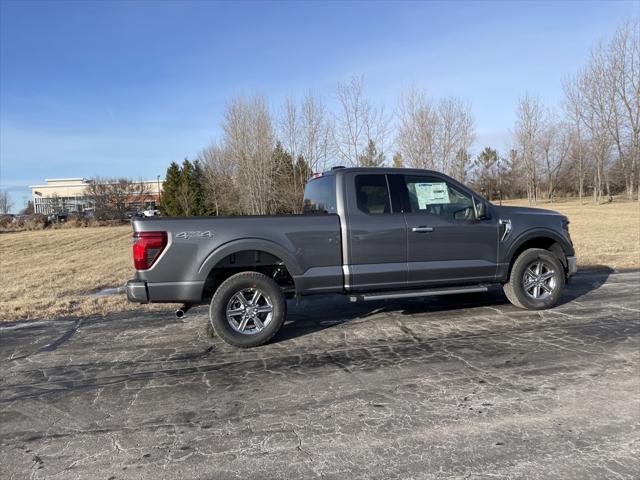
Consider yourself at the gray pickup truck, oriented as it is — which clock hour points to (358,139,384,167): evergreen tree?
The evergreen tree is roughly at 9 o'clock from the gray pickup truck.

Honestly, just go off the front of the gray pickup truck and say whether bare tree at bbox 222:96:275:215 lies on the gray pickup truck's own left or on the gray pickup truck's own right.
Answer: on the gray pickup truck's own left

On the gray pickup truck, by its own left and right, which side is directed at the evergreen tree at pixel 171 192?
left

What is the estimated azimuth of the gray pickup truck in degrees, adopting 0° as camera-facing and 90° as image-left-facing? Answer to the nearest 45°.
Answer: approximately 270°

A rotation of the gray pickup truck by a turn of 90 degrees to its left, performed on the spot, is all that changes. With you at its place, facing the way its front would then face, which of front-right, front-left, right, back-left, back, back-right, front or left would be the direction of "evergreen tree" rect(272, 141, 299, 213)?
front

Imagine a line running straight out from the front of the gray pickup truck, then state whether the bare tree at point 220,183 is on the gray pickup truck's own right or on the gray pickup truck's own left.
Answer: on the gray pickup truck's own left
